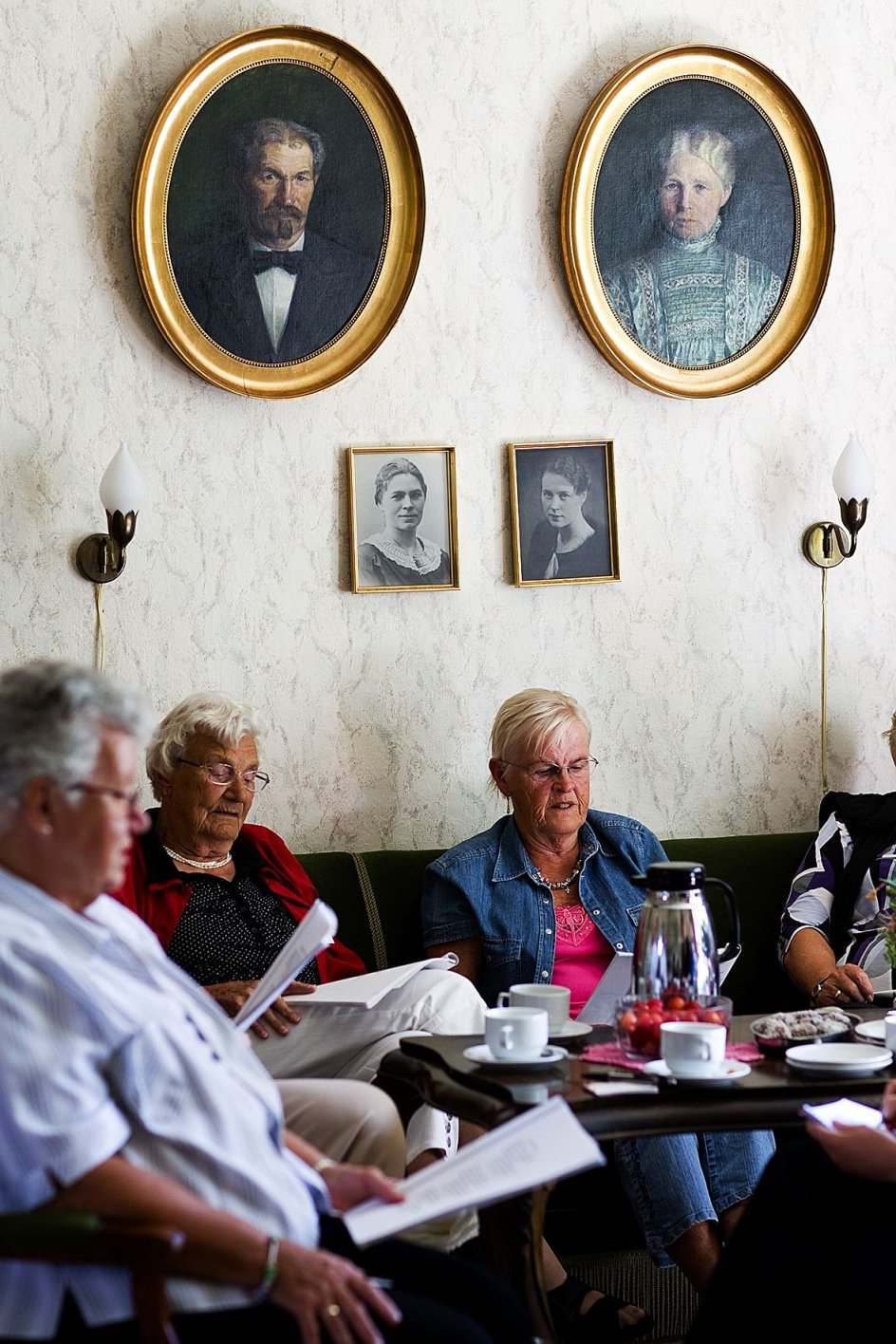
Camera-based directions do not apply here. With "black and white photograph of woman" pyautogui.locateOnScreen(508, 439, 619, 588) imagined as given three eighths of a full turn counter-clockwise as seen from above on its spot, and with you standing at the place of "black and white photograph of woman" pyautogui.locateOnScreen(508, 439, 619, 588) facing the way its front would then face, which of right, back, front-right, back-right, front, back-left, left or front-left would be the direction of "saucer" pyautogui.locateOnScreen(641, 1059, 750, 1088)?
back-right

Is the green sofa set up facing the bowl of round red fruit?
yes

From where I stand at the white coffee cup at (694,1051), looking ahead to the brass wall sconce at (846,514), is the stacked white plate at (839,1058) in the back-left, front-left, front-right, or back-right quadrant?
front-right

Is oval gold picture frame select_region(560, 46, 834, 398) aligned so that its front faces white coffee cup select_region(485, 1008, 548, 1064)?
yes

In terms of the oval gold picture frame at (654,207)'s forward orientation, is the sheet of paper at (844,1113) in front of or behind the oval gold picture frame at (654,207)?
in front

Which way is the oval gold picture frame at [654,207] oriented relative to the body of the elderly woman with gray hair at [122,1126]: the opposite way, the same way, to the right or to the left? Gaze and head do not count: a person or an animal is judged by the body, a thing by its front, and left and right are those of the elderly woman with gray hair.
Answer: to the right

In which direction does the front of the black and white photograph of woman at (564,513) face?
toward the camera

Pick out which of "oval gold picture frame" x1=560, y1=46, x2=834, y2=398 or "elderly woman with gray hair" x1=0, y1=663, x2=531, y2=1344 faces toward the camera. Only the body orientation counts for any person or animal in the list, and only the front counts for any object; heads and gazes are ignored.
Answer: the oval gold picture frame

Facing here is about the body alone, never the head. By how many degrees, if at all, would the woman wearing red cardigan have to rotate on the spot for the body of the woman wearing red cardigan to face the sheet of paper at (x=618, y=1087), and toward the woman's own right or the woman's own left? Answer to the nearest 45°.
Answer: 0° — they already face it

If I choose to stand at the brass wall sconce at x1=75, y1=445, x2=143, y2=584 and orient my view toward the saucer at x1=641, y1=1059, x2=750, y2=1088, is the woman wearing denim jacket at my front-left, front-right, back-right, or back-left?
front-left

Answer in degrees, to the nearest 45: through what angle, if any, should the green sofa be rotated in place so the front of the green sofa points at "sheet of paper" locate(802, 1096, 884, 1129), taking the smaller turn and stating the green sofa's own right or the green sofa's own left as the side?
0° — it already faces it

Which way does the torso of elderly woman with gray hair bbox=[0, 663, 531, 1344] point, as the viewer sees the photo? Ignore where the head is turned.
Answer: to the viewer's right

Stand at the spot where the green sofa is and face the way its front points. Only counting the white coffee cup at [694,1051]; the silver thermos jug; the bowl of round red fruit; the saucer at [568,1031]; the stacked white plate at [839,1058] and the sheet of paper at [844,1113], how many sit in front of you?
6

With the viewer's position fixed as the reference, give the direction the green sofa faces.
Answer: facing the viewer

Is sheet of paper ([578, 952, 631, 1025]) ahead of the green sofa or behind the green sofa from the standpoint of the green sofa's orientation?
ahead

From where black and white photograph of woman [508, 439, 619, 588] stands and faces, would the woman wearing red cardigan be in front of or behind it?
in front

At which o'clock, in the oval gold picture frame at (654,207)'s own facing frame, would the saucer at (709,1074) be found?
The saucer is roughly at 12 o'clock from the oval gold picture frame.

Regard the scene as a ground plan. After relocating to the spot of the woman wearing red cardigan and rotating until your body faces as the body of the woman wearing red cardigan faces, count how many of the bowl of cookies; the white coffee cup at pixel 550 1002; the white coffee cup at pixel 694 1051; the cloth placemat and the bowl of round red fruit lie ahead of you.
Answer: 5

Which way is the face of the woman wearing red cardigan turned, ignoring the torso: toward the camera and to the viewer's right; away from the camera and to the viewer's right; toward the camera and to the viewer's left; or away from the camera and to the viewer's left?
toward the camera and to the viewer's right
